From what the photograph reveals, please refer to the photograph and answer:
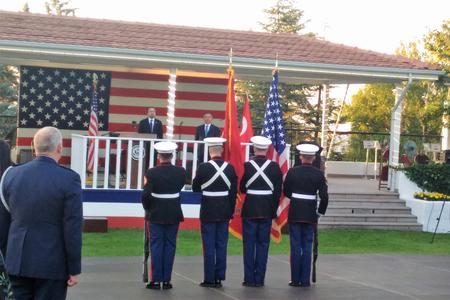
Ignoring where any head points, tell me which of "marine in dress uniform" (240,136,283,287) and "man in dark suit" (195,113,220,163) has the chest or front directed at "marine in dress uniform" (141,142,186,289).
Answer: the man in dark suit

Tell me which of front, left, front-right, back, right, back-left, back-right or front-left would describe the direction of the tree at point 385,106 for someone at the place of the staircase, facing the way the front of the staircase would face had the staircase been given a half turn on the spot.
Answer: front

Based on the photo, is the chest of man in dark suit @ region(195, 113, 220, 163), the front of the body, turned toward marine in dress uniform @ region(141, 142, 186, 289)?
yes

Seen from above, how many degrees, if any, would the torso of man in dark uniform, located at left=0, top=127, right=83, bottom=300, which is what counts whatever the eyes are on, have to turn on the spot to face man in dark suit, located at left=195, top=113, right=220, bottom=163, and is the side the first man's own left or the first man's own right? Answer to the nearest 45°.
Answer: approximately 45° to the first man's own left

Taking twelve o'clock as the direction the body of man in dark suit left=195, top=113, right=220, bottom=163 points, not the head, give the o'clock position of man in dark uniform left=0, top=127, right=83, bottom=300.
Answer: man in dark uniform left=0, top=127, right=83, bottom=300 is roughly at 12 o'clock from man in dark suit left=195, top=113, right=220, bottom=163.

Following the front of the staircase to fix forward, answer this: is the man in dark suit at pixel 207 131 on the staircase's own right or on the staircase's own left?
on the staircase's own right

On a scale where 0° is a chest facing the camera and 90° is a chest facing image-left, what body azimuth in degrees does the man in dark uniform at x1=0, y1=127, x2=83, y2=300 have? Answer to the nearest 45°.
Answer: approximately 225°

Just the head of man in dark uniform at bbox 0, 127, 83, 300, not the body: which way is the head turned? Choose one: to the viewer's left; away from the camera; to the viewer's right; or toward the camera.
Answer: away from the camera
